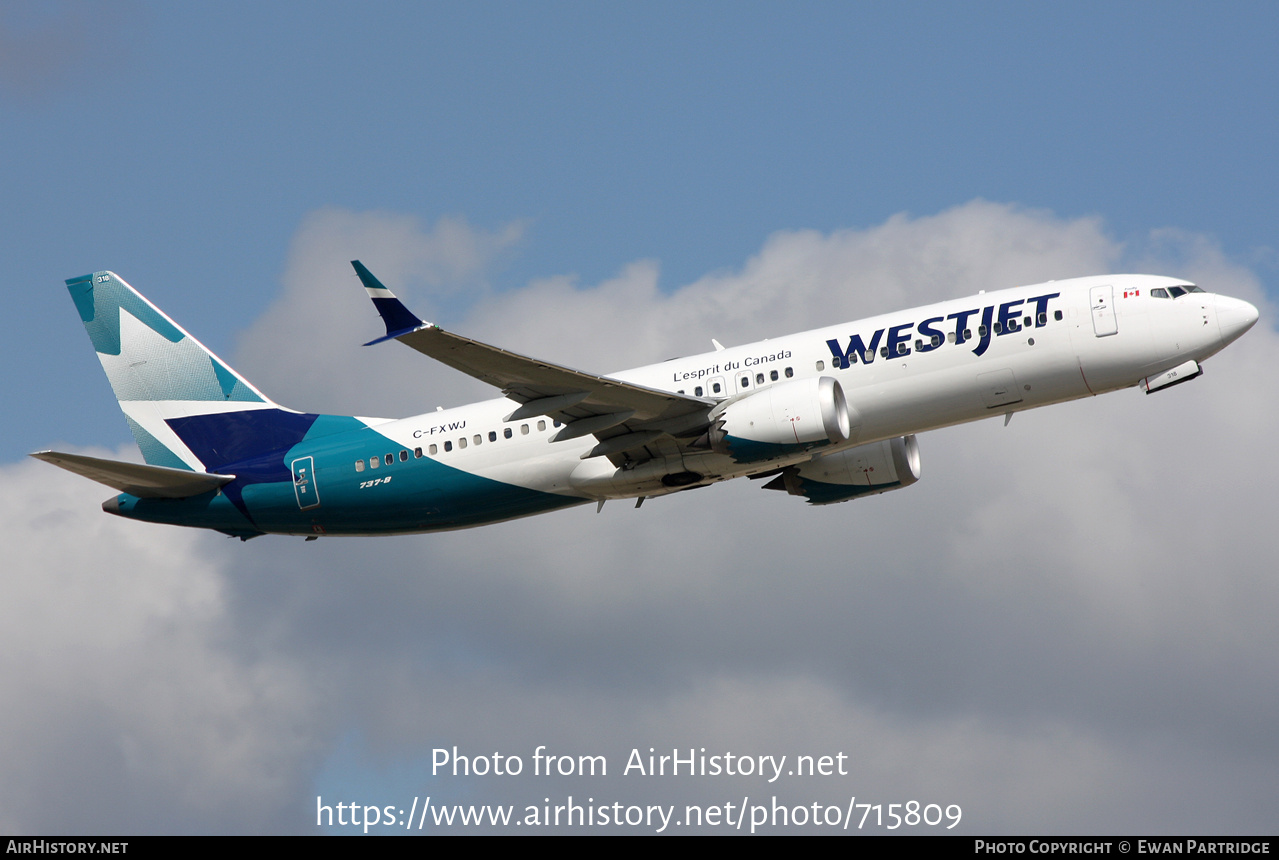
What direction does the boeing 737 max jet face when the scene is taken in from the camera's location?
facing to the right of the viewer
